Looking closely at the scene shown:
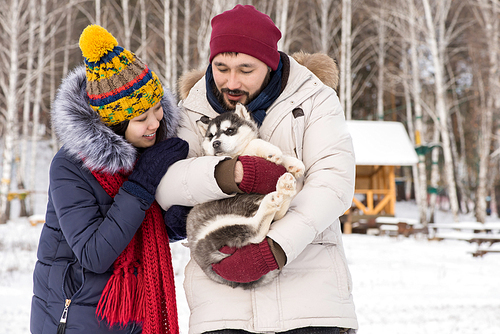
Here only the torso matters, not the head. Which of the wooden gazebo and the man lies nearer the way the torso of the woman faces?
the man

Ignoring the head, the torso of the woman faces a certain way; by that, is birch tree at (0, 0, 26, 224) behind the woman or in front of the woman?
behind

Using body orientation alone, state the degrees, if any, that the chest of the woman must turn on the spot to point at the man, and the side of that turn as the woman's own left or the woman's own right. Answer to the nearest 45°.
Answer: approximately 45° to the woman's own left

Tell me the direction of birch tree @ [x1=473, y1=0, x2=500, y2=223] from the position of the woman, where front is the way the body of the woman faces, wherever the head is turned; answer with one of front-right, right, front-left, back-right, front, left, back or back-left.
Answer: left

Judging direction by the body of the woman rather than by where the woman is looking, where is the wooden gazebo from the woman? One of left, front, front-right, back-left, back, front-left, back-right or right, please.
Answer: left

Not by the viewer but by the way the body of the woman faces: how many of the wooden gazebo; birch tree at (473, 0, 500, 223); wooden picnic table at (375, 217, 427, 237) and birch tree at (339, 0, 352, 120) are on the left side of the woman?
4

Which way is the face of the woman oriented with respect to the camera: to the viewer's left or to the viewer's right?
to the viewer's right

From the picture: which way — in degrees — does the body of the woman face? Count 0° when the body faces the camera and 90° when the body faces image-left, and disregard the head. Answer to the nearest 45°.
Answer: approximately 315°

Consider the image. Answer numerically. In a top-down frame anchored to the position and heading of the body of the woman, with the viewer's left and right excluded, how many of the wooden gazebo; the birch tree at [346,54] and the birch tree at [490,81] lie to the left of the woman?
3

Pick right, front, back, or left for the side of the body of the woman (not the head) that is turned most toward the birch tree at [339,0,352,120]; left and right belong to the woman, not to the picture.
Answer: left

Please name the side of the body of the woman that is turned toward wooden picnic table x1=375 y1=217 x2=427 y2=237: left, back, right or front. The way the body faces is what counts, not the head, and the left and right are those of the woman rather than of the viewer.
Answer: left
